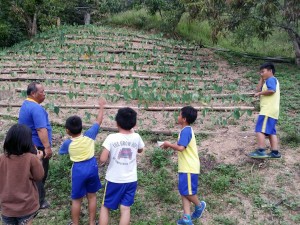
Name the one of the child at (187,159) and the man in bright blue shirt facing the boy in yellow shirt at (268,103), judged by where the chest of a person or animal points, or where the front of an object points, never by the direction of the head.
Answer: the man in bright blue shirt

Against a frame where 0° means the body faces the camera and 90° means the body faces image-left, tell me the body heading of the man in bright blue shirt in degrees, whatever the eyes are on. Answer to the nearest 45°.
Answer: approximately 270°

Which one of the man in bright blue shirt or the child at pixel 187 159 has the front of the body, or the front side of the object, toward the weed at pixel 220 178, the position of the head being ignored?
the man in bright blue shirt

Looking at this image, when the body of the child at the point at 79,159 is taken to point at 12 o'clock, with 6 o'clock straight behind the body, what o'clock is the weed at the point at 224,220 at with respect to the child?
The weed is roughly at 3 o'clock from the child.

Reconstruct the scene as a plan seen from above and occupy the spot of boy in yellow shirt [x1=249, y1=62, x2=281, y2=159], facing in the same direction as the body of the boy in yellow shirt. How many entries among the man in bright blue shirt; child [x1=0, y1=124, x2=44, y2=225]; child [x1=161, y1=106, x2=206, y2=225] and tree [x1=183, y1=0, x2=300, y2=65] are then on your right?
1

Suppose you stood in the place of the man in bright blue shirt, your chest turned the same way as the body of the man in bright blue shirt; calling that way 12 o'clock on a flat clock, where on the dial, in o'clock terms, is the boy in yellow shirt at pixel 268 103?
The boy in yellow shirt is roughly at 12 o'clock from the man in bright blue shirt.

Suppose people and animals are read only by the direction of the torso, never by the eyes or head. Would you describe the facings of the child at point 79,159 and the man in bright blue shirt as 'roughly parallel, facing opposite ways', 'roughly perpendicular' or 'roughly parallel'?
roughly perpendicular

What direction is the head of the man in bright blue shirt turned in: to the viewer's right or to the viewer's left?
to the viewer's right

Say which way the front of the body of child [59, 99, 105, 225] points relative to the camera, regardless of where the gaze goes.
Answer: away from the camera

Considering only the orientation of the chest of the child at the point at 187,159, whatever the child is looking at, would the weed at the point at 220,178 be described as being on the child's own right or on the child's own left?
on the child's own right
